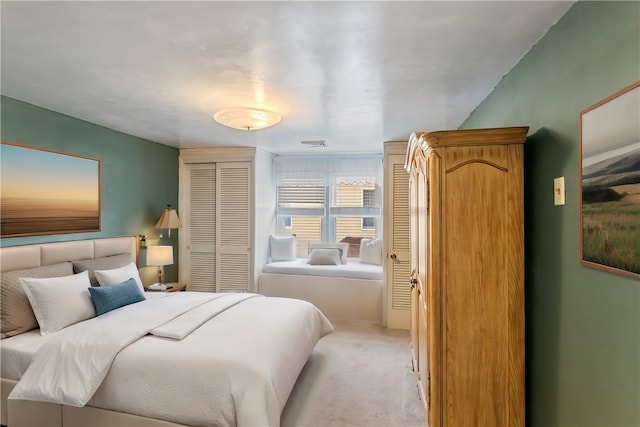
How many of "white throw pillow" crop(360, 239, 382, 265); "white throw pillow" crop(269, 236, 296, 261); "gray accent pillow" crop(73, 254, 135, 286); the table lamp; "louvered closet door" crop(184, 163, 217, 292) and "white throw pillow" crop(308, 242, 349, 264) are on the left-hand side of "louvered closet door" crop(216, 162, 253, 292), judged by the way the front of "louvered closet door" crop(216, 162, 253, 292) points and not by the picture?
3

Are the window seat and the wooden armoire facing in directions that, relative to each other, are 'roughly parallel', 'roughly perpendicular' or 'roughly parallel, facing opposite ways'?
roughly perpendicular

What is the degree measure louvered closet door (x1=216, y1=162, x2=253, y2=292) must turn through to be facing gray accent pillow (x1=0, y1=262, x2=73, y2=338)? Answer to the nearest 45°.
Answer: approximately 45° to its right

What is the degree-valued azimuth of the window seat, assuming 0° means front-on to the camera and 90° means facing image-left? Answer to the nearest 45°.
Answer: approximately 0°

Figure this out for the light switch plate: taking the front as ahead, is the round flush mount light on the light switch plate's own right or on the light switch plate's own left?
on the light switch plate's own right

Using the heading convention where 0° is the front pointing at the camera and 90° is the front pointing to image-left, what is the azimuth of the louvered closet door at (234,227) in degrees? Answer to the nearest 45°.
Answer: approximately 0°

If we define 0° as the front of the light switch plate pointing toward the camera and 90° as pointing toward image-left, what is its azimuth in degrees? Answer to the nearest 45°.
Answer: approximately 45°

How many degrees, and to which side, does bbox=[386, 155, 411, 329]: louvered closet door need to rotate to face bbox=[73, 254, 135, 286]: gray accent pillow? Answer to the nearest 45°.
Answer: approximately 45° to its right

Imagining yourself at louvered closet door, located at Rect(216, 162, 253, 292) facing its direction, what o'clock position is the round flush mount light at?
The round flush mount light is roughly at 12 o'clock from the louvered closet door.

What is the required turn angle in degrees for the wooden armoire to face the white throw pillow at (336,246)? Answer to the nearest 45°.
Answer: approximately 45° to its right
